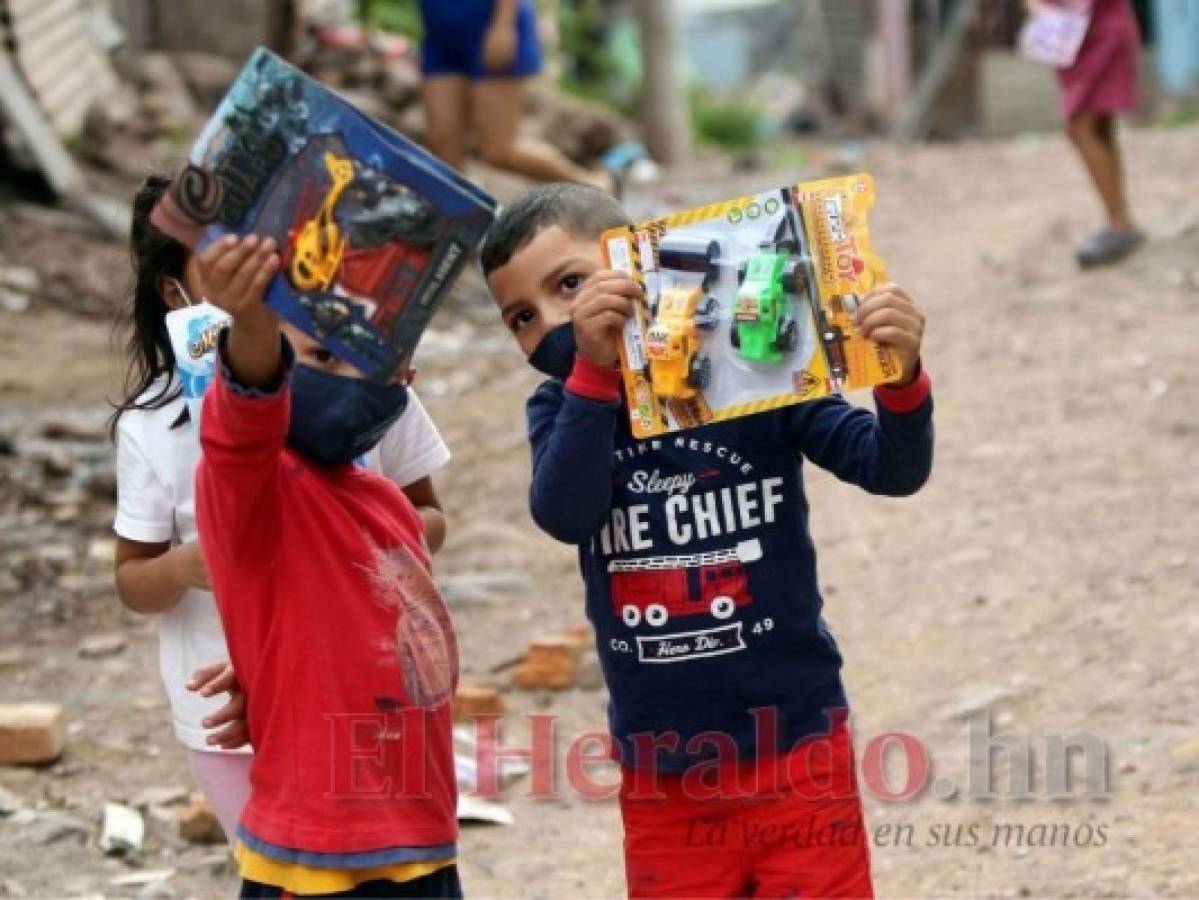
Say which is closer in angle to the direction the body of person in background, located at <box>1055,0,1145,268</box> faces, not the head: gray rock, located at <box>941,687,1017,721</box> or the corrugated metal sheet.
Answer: the corrugated metal sheet

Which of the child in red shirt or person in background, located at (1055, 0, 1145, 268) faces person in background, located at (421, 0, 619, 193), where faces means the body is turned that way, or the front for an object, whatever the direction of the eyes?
person in background, located at (1055, 0, 1145, 268)

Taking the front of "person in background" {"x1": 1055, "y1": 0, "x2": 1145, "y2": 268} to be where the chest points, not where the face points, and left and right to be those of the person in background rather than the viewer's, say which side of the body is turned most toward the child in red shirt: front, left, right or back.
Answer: left

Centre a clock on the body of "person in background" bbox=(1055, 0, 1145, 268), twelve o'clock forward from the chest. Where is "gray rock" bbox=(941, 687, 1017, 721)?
The gray rock is roughly at 9 o'clock from the person in background.

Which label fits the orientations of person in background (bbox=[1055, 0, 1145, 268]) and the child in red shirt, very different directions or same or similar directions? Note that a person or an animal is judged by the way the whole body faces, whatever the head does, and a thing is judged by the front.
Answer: very different directions

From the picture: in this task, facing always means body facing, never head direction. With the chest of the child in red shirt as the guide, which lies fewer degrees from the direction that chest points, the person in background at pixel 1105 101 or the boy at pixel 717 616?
the boy
